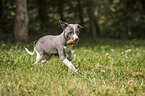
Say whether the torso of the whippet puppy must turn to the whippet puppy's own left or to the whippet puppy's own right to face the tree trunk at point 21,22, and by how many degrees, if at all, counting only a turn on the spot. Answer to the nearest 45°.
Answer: approximately 135° to the whippet puppy's own left

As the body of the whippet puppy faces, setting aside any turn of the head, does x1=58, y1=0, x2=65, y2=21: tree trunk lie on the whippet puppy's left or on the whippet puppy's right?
on the whippet puppy's left

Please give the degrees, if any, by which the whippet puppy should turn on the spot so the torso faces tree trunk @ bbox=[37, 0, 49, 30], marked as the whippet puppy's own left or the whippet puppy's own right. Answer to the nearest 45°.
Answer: approximately 135° to the whippet puppy's own left
